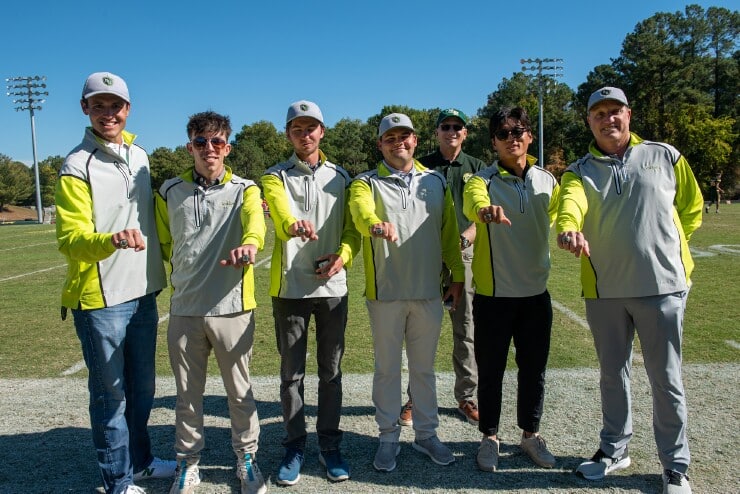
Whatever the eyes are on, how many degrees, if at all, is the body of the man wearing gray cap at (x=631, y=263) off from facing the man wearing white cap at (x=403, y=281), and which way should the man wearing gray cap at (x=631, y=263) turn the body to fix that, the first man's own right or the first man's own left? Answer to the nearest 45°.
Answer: approximately 90° to the first man's own right

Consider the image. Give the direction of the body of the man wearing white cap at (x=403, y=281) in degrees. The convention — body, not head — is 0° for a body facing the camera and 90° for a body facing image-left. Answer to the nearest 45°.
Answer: approximately 0°

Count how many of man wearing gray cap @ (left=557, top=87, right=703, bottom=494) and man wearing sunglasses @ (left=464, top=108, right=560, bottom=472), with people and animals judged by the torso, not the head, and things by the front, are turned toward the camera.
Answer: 2

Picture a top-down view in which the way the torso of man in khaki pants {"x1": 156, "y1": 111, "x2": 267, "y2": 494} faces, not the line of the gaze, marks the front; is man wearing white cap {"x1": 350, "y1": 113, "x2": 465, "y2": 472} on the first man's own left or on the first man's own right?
on the first man's own left

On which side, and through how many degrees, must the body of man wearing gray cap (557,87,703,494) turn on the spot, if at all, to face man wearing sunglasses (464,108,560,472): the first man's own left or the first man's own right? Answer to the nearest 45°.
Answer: approximately 90° to the first man's own right

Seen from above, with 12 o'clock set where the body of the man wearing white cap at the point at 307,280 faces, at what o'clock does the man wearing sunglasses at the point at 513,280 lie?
The man wearing sunglasses is roughly at 9 o'clock from the man wearing white cap.
